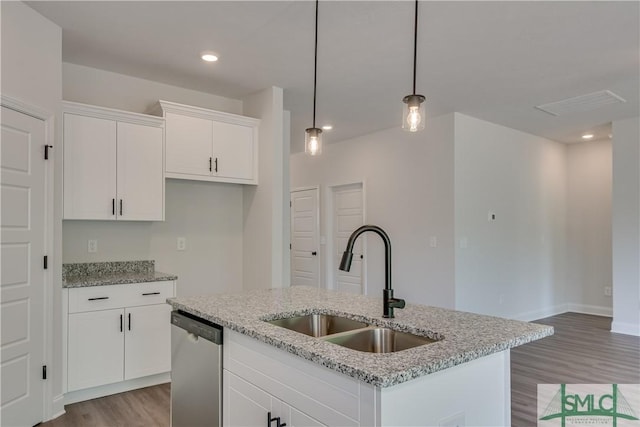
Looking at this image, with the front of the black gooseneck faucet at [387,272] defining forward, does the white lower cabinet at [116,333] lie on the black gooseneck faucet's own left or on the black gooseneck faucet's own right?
on the black gooseneck faucet's own right

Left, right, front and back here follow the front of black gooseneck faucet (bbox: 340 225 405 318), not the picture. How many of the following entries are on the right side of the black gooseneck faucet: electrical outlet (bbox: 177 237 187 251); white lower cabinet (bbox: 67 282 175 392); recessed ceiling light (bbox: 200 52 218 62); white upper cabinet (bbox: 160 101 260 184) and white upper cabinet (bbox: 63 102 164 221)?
5

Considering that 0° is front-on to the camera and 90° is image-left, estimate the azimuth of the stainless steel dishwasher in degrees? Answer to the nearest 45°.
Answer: approximately 45°

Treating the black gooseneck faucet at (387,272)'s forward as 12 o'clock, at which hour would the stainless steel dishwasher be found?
The stainless steel dishwasher is roughly at 2 o'clock from the black gooseneck faucet.

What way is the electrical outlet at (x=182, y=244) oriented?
toward the camera

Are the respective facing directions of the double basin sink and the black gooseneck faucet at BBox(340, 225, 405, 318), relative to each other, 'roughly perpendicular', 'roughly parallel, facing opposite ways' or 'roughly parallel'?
roughly parallel

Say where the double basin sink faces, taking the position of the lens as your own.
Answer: facing the viewer and to the left of the viewer

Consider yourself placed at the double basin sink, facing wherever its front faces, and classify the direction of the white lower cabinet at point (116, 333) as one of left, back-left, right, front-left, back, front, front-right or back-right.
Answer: right

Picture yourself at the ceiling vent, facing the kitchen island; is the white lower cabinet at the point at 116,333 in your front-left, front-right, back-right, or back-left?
front-right

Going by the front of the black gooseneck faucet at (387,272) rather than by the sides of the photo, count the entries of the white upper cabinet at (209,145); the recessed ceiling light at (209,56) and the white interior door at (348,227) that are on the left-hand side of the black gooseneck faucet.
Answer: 0

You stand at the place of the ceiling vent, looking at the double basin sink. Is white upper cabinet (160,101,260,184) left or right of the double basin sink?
right

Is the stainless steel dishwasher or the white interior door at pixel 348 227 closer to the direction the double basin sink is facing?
the stainless steel dishwasher

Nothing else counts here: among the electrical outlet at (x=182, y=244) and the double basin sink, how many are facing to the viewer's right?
0

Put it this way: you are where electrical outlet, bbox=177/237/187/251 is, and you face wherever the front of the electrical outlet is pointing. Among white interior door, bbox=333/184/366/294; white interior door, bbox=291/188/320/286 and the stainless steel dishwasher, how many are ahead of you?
1

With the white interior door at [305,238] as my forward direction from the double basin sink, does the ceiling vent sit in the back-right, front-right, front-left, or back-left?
front-right

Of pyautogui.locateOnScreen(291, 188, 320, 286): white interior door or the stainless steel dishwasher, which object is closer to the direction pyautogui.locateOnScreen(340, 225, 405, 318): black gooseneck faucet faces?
the stainless steel dishwasher

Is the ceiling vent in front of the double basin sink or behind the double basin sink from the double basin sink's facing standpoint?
behind

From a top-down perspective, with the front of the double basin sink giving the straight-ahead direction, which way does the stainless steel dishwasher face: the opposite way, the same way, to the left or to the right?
the same way

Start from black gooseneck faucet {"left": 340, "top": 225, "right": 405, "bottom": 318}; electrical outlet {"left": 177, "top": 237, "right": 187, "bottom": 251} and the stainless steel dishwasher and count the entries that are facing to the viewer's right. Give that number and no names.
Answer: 0
